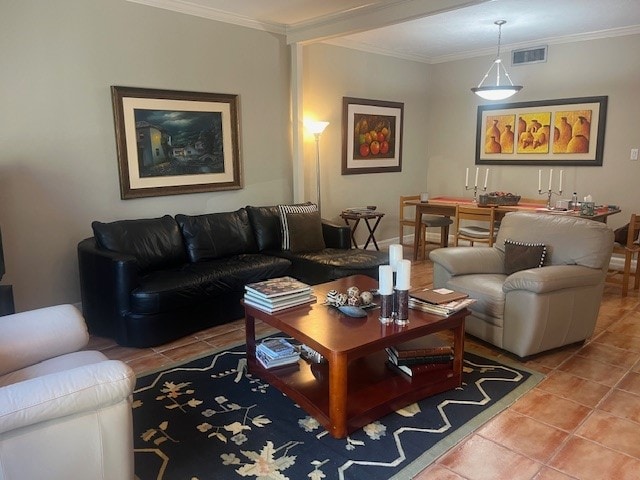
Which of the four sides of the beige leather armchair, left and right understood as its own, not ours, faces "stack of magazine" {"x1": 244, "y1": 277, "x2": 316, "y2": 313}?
front

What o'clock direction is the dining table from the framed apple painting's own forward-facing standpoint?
The dining table is roughly at 11 o'clock from the framed apple painting.

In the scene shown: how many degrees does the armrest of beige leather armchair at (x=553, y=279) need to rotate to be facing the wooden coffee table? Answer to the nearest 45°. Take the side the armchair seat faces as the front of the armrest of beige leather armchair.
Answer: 0° — it already faces it

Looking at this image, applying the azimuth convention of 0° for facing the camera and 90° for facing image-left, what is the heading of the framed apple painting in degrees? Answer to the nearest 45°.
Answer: approximately 315°

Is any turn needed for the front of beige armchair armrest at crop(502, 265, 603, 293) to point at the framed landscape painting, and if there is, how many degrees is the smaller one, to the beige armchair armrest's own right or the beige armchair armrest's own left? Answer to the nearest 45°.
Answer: approximately 45° to the beige armchair armrest's own right

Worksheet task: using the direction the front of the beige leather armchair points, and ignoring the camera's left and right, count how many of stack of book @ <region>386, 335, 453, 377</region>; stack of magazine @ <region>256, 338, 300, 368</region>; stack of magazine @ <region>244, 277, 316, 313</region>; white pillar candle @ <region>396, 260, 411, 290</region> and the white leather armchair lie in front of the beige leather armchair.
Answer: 5

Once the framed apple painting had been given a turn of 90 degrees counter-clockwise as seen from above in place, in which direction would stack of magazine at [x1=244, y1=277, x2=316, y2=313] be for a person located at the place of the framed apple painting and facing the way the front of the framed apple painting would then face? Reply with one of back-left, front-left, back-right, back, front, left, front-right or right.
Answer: back-right

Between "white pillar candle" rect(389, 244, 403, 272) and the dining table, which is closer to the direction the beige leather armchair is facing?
the white pillar candle

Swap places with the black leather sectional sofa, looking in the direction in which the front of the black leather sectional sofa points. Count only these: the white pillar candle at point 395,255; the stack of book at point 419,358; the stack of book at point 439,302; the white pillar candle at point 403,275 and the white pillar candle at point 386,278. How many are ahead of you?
5

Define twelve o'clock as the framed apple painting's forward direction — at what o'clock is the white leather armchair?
The white leather armchair is roughly at 2 o'clock from the framed apple painting.

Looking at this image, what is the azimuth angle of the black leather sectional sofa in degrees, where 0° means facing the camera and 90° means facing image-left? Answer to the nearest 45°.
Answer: approximately 315°

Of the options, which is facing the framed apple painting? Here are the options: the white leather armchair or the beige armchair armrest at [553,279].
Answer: the white leather armchair

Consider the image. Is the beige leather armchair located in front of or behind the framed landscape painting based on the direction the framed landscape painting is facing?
in front

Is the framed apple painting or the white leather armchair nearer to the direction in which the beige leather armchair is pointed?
the white leather armchair

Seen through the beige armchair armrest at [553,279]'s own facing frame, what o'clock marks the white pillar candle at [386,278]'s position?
The white pillar candle is roughly at 12 o'clock from the beige armchair armrest.

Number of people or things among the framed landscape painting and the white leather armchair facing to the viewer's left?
0
